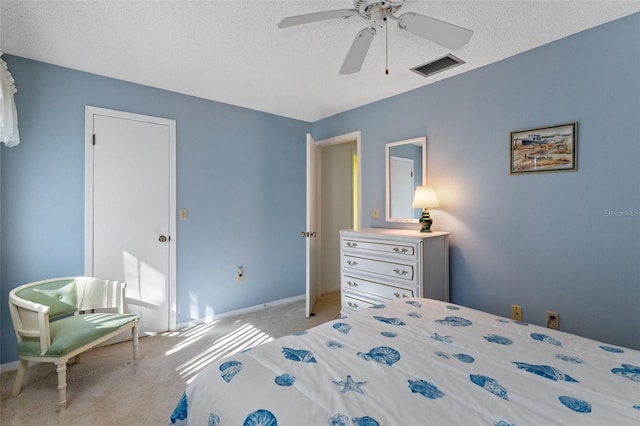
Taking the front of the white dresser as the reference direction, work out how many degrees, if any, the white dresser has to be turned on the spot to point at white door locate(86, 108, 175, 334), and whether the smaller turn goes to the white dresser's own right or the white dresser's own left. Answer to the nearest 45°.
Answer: approximately 45° to the white dresser's own right

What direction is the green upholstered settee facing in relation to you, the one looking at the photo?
facing the viewer and to the right of the viewer

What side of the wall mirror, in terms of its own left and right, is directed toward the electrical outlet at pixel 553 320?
left

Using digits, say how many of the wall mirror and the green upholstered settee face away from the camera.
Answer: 0

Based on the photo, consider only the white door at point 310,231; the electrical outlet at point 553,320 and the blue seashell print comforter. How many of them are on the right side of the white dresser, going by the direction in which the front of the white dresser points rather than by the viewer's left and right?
1

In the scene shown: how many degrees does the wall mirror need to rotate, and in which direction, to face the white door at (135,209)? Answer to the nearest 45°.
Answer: approximately 45° to its right

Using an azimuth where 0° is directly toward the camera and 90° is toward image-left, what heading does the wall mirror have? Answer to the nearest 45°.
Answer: approximately 45°

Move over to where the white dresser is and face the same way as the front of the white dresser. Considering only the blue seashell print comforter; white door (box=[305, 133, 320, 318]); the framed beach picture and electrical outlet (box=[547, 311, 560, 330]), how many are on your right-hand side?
1

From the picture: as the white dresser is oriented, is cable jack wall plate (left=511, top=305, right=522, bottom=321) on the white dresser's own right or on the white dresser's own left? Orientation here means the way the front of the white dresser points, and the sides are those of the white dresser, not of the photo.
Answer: on the white dresser's own left
